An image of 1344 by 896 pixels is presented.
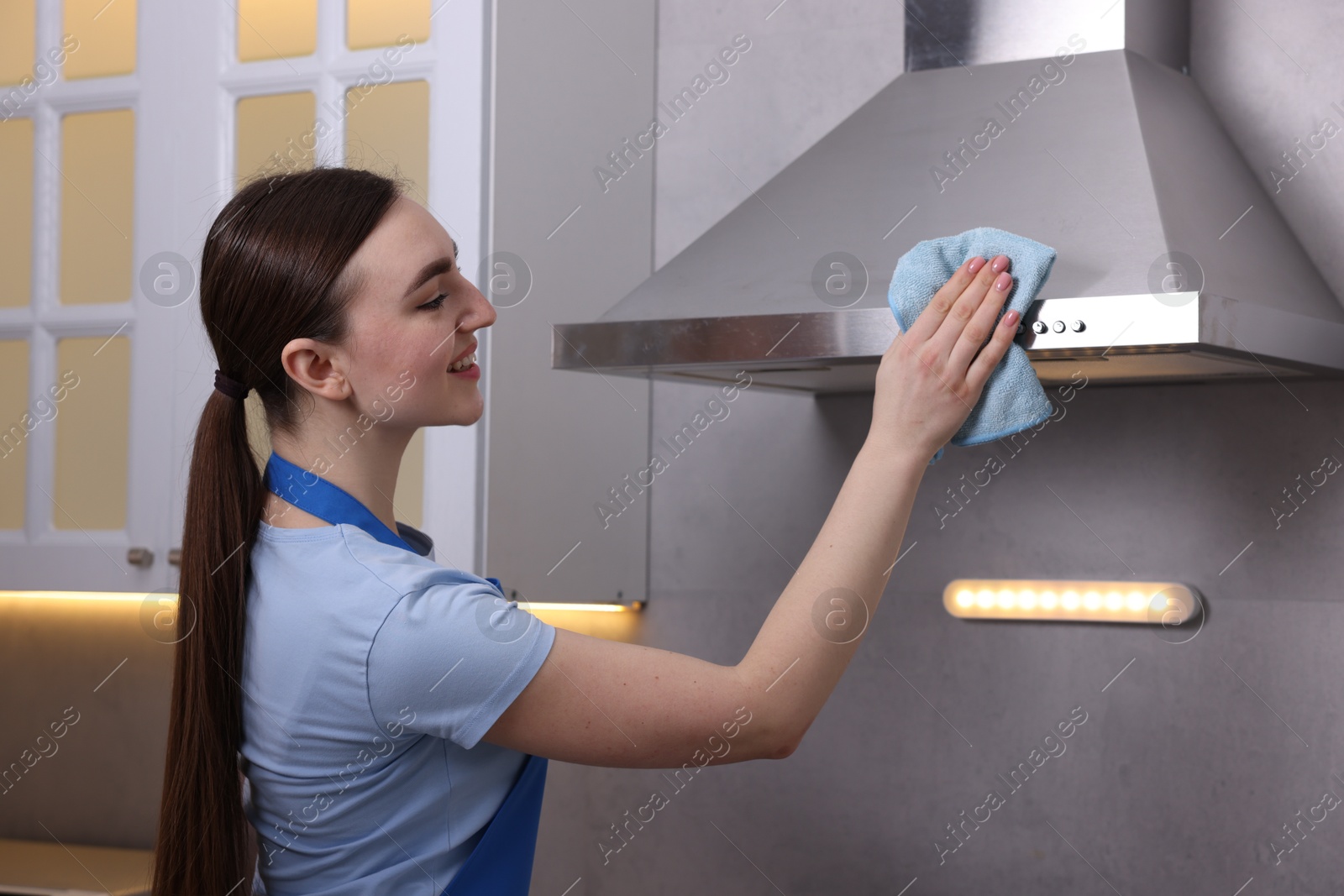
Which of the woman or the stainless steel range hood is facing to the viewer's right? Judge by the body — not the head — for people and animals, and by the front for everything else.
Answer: the woman

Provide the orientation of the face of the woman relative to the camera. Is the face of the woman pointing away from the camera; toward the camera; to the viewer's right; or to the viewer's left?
to the viewer's right

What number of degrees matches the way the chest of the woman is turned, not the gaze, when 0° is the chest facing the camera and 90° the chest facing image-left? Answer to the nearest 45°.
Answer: approximately 270°

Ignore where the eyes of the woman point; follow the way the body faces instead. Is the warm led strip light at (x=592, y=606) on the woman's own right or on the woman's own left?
on the woman's own left

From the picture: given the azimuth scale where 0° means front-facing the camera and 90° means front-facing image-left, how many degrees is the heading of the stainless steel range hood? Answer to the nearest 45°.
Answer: approximately 45°

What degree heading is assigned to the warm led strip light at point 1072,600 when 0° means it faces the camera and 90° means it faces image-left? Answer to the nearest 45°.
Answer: approximately 0°

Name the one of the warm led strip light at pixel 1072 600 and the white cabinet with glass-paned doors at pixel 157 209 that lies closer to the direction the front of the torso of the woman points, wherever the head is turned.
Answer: the warm led strip light

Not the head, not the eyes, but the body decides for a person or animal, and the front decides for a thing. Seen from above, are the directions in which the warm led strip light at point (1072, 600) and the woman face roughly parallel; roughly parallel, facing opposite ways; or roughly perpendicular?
roughly perpendicular

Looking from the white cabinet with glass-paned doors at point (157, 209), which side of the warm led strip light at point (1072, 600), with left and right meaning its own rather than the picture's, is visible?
right

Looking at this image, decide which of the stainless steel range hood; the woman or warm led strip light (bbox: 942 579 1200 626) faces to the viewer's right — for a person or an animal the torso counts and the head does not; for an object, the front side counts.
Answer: the woman

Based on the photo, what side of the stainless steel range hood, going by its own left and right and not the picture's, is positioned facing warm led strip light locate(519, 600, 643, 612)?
right

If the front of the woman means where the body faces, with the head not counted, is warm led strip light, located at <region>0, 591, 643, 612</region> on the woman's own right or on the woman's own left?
on the woman's own left

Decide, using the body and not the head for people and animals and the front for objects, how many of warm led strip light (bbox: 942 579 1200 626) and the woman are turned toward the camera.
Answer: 1
